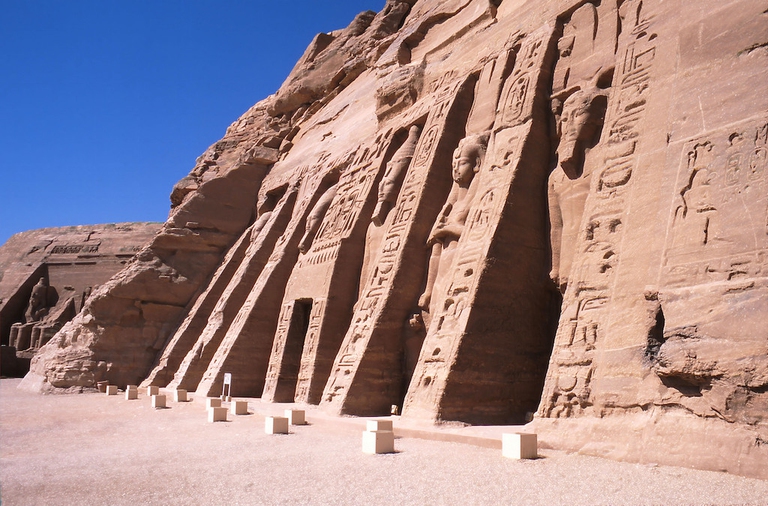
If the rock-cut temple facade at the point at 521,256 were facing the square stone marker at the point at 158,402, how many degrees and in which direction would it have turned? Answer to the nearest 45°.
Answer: approximately 90° to its right

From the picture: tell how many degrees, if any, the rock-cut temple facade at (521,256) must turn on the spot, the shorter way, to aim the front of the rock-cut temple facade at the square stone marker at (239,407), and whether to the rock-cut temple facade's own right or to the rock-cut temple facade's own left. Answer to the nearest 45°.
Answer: approximately 90° to the rock-cut temple facade's own right

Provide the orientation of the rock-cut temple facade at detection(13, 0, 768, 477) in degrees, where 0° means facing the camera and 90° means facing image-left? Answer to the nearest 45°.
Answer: approximately 45°
